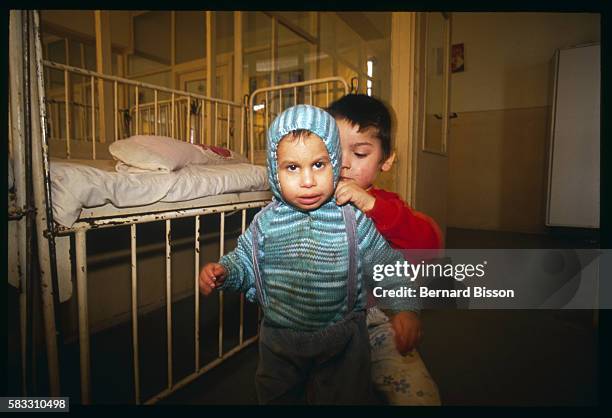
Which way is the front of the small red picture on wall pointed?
toward the camera

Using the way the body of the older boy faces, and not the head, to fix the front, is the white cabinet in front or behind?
behind

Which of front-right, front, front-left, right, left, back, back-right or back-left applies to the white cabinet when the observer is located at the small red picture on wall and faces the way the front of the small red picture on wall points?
front-left

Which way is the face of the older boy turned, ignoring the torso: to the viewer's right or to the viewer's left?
to the viewer's left

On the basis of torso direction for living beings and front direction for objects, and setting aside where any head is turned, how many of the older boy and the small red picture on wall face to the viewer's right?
0

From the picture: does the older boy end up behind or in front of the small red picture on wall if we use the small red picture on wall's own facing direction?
in front

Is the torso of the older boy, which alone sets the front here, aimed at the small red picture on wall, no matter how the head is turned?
no

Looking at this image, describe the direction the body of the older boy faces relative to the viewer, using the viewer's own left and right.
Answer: facing the viewer and to the left of the viewer
